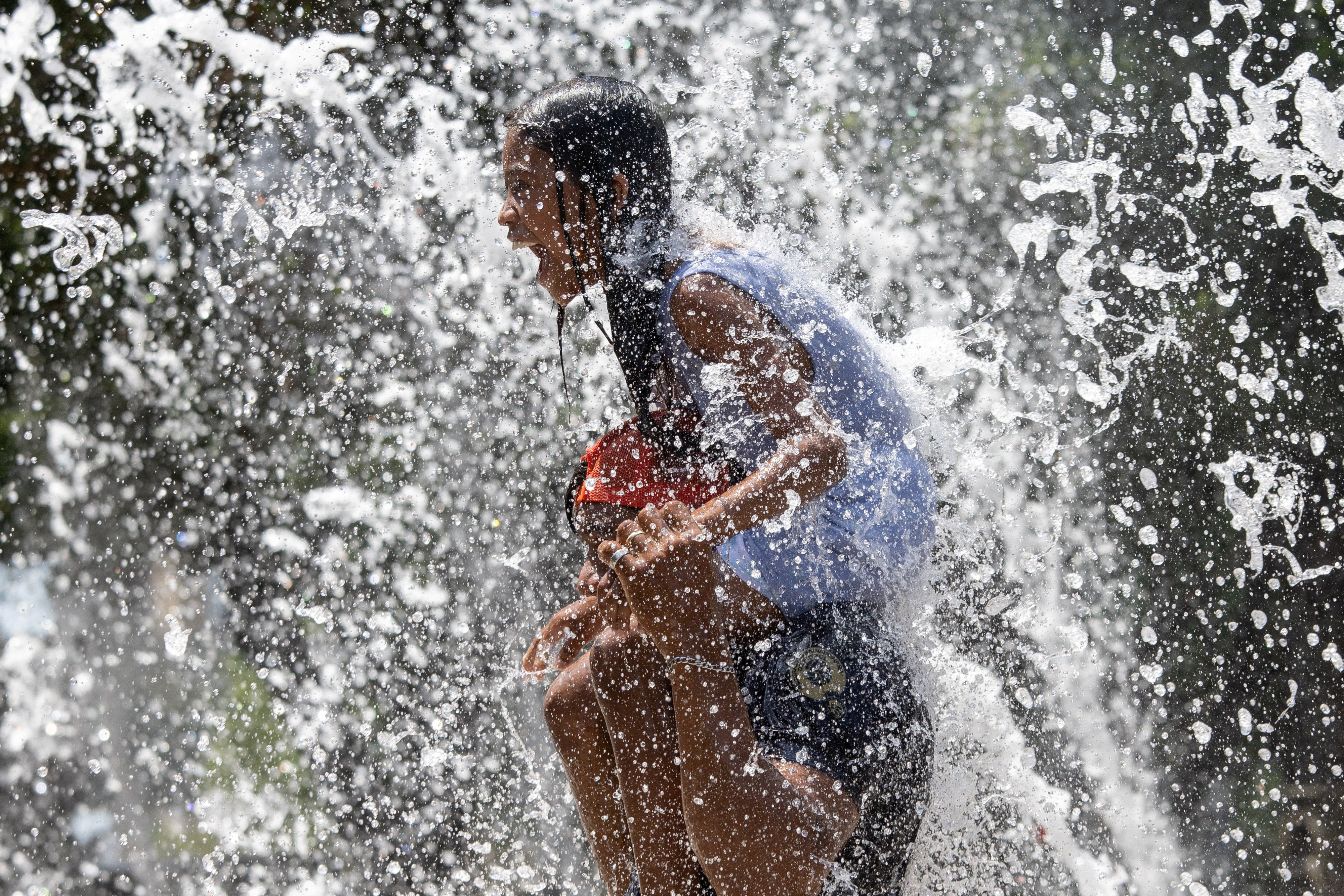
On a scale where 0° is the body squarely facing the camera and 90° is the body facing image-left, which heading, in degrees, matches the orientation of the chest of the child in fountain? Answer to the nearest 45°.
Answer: approximately 90°

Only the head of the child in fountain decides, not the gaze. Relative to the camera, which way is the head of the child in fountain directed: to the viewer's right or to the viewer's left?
to the viewer's left
